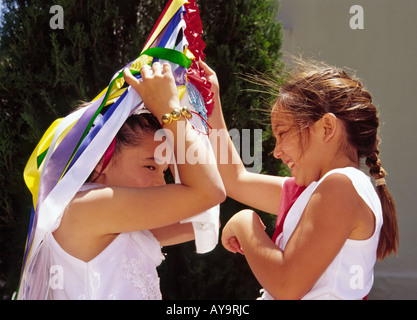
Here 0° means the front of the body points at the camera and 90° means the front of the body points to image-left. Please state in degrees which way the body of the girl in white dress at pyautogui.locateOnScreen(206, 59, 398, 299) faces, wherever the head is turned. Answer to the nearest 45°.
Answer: approximately 90°

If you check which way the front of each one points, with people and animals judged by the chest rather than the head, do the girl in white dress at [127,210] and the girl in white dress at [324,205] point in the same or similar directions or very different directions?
very different directions

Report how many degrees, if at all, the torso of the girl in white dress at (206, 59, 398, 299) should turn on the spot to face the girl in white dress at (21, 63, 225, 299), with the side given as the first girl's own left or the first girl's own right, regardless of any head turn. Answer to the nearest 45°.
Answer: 0° — they already face them
